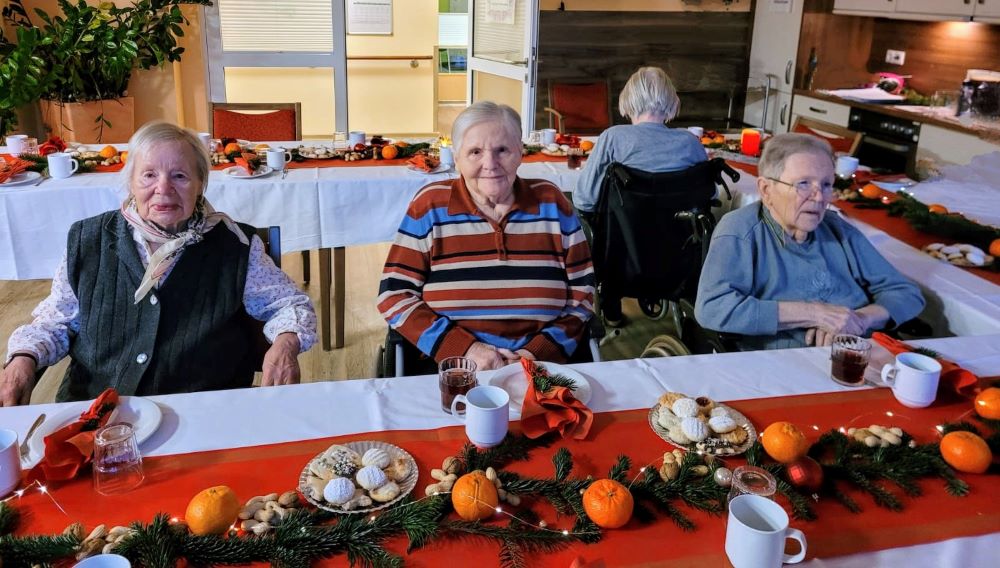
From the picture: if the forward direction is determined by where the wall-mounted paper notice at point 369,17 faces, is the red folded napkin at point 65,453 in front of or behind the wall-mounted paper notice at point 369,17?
in front

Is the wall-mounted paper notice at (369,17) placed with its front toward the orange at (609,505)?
yes

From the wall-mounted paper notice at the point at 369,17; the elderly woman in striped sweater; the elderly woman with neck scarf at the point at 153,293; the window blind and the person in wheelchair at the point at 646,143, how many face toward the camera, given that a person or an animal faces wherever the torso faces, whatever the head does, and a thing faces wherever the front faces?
4

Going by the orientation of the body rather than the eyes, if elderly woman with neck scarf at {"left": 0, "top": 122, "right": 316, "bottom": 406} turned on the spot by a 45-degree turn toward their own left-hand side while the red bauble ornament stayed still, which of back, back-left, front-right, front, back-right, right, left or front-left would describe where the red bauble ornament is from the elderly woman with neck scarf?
front

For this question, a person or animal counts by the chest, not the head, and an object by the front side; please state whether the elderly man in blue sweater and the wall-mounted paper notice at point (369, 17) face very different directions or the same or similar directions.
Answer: same or similar directions

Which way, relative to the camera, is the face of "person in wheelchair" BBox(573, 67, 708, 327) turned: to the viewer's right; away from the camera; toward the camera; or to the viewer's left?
away from the camera

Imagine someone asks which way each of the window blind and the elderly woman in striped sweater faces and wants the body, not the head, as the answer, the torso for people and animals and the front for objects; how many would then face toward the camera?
2

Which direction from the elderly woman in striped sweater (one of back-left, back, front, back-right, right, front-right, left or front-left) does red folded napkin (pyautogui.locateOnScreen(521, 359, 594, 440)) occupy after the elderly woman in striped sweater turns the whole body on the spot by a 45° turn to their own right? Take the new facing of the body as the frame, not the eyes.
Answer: front-left

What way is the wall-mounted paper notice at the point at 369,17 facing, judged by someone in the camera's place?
facing the viewer

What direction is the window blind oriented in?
toward the camera

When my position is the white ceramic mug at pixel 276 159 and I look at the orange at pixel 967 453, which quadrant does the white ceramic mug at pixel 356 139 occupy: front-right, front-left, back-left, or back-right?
back-left

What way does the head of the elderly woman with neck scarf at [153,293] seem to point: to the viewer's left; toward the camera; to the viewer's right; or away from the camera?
toward the camera

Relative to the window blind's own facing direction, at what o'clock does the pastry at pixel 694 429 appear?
The pastry is roughly at 12 o'clock from the window blind.

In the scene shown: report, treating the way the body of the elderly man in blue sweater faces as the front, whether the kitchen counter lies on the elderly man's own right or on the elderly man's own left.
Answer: on the elderly man's own left

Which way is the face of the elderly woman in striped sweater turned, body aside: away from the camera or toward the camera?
toward the camera

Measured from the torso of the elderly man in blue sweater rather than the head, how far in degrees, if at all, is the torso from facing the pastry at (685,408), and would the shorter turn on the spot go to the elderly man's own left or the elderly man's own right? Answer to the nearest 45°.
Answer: approximately 45° to the elderly man's own right

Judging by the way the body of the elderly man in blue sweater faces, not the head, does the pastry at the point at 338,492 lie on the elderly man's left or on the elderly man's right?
on the elderly man's right
